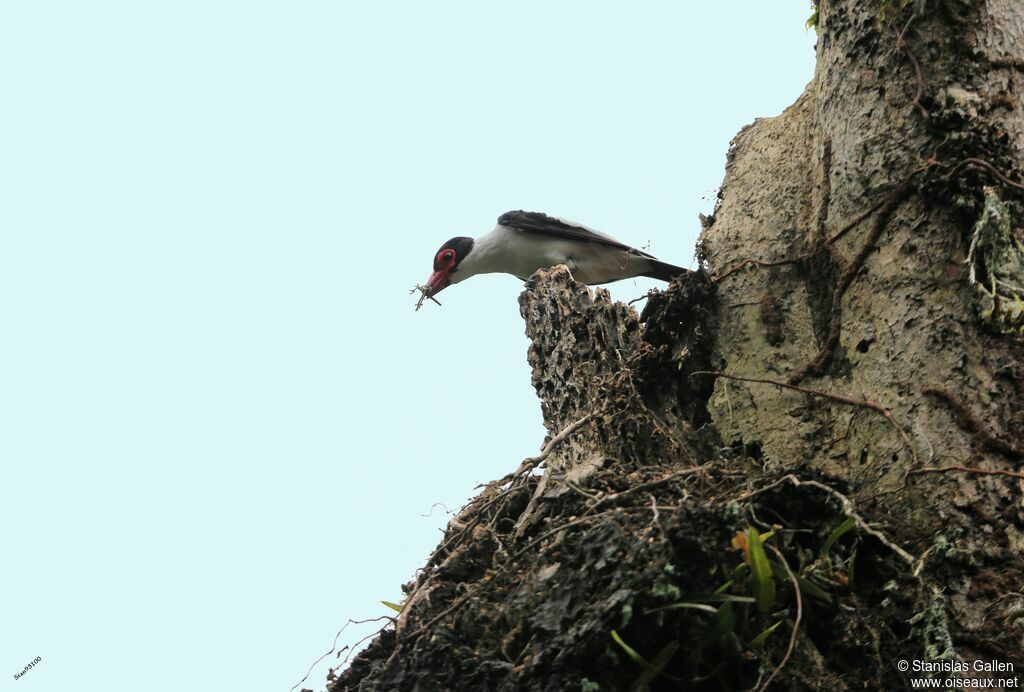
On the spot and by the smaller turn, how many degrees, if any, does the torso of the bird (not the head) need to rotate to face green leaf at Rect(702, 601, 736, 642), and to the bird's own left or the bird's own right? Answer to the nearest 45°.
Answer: approximately 90° to the bird's own left

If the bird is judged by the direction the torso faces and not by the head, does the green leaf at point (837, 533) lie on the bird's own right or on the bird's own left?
on the bird's own left

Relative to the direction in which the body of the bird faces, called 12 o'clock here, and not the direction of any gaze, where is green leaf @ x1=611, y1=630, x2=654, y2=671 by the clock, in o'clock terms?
The green leaf is roughly at 9 o'clock from the bird.

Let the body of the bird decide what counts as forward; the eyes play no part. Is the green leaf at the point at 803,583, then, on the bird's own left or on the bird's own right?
on the bird's own left

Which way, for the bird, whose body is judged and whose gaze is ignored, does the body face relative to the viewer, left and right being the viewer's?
facing to the left of the viewer
